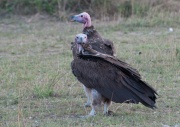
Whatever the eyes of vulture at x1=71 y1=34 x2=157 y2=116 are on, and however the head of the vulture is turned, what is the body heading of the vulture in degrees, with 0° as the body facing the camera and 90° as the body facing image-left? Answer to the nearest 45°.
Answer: approximately 90°
